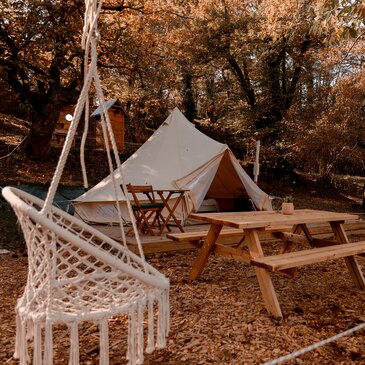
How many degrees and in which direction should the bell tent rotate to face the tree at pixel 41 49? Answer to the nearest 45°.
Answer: approximately 180°

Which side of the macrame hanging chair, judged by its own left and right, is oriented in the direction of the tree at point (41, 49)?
left

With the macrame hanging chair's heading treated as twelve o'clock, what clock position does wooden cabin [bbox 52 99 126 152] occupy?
The wooden cabin is roughly at 9 o'clock from the macrame hanging chair.

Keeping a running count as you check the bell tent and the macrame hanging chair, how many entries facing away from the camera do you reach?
0

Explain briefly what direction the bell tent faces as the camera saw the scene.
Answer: facing the viewer and to the right of the viewer

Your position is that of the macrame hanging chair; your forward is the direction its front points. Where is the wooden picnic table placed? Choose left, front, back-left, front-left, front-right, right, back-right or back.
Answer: front-left

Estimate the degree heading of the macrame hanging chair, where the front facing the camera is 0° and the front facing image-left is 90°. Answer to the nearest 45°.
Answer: approximately 270°
